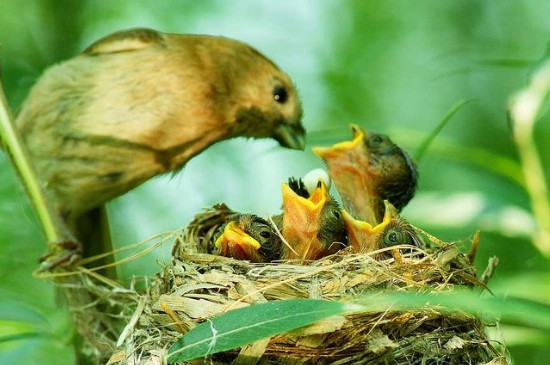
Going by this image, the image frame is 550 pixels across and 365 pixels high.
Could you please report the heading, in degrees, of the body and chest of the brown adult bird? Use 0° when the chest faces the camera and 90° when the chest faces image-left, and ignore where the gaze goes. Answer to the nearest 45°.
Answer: approximately 270°

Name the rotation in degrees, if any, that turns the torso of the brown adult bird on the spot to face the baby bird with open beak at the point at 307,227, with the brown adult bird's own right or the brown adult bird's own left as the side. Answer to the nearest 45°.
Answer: approximately 45° to the brown adult bird's own right

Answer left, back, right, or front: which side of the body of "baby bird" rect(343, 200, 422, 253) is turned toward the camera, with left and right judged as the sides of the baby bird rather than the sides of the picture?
left

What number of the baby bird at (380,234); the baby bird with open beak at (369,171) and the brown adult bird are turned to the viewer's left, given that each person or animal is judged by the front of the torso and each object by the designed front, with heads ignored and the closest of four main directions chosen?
2

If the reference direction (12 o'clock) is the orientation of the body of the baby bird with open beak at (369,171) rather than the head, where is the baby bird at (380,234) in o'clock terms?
The baby bird is roughly at 9 o'clock from the baby bird with open beak.

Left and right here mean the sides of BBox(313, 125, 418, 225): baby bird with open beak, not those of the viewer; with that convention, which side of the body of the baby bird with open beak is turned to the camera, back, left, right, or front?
left

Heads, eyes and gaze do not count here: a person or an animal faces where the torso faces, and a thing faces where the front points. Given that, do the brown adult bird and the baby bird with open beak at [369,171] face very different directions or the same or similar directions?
very different directions

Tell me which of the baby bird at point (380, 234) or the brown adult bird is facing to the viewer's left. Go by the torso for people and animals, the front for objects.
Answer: the baby bird

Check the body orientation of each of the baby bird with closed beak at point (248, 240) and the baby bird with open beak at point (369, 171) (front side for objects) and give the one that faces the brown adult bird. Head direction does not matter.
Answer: the baby bird with open beak at point (369, 171)

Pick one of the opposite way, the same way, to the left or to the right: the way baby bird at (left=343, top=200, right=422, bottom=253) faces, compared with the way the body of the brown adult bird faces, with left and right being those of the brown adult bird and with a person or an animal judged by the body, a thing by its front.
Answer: the opposite way

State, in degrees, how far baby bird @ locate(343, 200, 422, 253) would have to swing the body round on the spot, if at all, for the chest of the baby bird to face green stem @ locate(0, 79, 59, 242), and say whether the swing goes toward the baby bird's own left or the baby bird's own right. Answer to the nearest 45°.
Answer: approximately 45° to the baby bird's own left

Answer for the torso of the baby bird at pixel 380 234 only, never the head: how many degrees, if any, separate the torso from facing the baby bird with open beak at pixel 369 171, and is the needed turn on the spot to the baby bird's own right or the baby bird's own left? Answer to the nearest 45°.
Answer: approximately 90° to the baby bird's own right

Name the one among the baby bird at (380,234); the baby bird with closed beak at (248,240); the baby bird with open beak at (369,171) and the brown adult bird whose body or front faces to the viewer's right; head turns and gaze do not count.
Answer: the brown adult bird

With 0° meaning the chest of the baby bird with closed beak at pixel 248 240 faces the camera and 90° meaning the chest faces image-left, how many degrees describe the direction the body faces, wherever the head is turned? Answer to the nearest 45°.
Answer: approximately 45°

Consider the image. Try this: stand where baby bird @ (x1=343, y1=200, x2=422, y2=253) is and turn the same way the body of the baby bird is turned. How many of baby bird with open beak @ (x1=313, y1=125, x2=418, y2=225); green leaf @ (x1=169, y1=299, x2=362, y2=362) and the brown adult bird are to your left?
1
